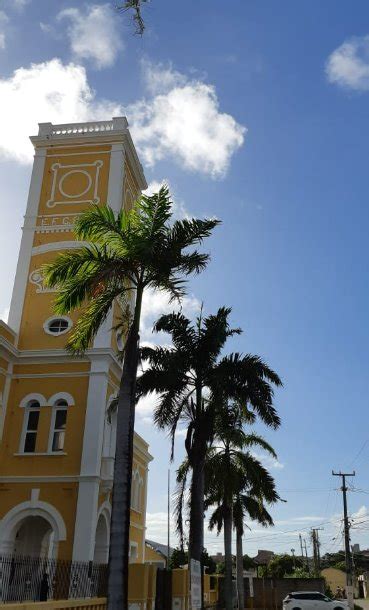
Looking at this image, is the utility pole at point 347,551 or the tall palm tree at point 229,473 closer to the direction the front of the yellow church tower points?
the tall palm tree

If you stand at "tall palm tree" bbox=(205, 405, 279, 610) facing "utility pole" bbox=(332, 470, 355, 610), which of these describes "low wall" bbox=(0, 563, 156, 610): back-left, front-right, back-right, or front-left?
back-right

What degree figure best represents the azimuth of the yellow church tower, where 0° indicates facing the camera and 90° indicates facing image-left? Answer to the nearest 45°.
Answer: approximately 0°

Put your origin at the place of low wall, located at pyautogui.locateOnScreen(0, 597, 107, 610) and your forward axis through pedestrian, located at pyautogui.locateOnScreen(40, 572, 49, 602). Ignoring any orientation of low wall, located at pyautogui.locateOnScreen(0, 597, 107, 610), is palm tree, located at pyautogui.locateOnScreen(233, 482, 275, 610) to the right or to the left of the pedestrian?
right

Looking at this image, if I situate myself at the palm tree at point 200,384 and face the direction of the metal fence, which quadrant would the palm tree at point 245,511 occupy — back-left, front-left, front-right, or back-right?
back-right

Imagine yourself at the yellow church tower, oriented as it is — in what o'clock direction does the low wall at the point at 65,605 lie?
The low wall is roughly at 12 o'clock from the yellow church tower.

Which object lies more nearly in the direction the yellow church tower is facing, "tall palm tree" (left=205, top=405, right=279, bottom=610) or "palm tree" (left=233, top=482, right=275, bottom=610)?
the tall palm tree

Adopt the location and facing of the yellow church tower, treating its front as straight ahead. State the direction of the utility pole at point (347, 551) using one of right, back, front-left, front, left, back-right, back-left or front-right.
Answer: back-left

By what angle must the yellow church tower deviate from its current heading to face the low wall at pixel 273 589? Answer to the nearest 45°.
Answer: approximately 135° to its left
